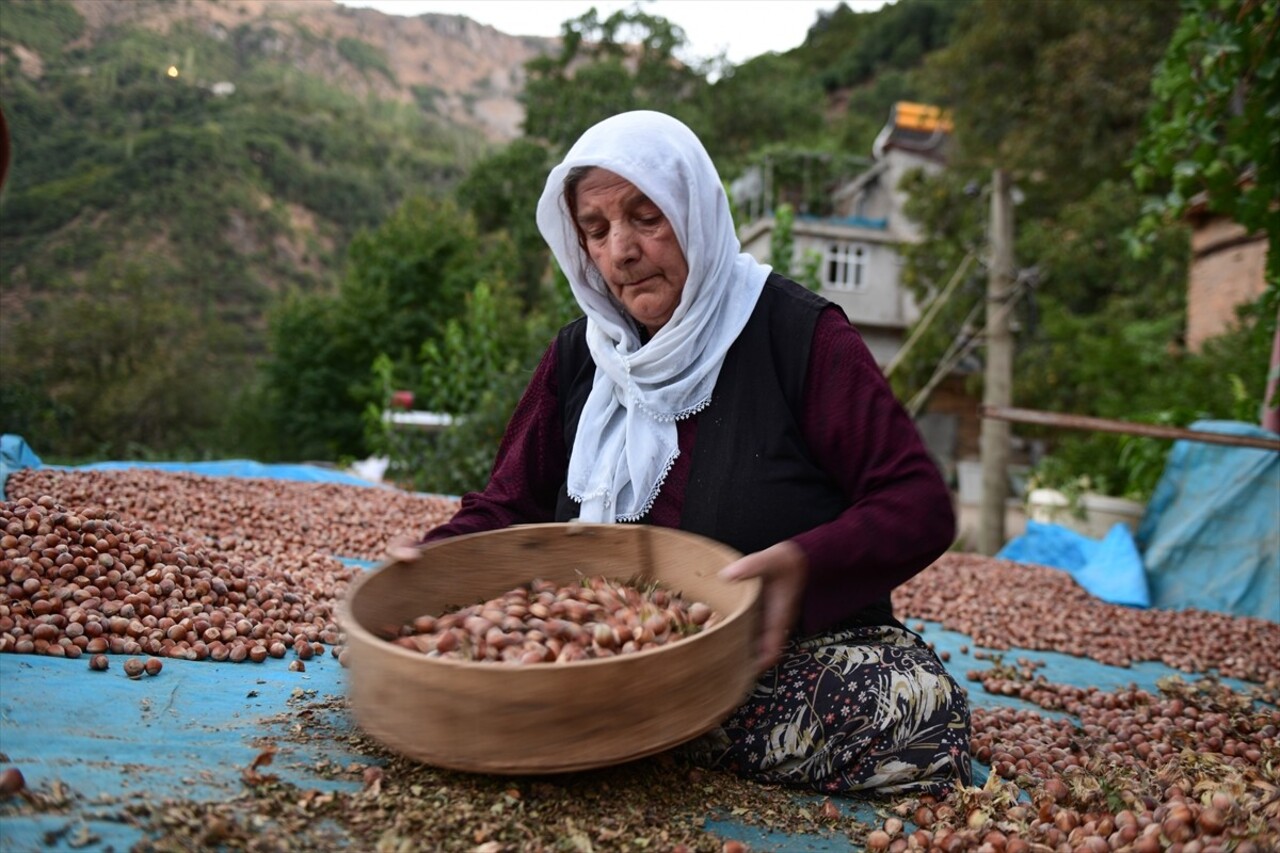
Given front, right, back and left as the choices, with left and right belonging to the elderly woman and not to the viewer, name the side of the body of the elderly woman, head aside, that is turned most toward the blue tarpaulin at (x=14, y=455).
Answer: right

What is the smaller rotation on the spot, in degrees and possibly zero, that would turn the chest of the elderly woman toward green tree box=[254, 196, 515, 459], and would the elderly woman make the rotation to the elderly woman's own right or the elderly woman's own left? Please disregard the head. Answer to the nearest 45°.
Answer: approximately 135° to the elderly woman's own right

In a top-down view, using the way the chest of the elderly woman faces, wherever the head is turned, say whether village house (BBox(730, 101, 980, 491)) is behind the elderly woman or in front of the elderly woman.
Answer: behind

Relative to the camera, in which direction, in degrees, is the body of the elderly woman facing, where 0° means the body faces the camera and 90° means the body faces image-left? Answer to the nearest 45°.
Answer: approximately 45°
